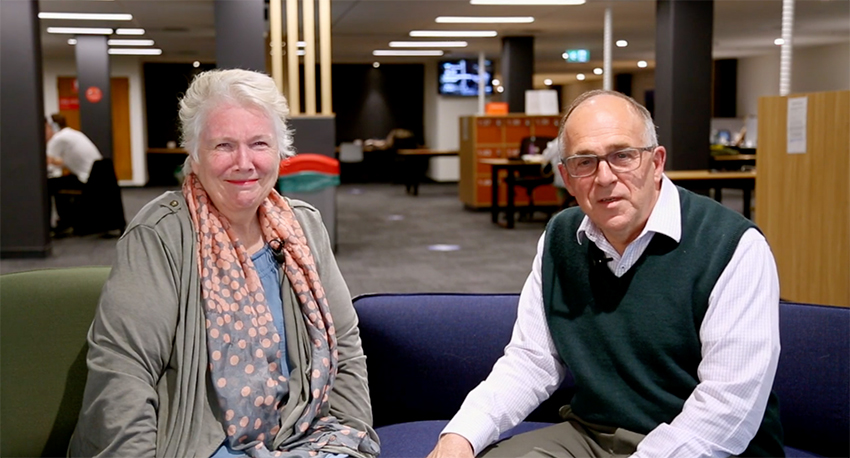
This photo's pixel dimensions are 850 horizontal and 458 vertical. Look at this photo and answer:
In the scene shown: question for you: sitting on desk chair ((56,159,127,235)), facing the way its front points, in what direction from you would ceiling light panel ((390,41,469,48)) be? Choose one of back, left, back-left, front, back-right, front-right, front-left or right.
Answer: back-right

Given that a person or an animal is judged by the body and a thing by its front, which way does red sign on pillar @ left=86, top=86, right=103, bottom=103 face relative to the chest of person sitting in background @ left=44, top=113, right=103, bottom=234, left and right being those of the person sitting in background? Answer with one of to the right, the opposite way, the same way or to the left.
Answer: to the left

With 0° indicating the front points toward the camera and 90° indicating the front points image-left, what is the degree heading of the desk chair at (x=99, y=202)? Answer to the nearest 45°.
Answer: approximately 90°

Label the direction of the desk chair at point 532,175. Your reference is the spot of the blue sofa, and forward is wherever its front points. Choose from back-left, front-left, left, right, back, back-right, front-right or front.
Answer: back

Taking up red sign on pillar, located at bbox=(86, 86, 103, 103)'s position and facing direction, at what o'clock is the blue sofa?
The blue sofa is roughly at 12 o'clock from the red sign on pillar.

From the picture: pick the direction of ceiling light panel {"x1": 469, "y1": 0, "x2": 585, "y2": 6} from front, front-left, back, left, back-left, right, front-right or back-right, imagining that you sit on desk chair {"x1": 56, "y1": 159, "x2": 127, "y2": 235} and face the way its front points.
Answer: back

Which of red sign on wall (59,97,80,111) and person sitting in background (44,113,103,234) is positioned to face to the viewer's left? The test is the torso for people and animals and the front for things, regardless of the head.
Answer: the person sitting in background

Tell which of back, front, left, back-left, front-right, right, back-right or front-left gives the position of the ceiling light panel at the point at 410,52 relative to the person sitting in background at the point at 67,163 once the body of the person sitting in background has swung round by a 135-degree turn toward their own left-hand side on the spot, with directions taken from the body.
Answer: left
